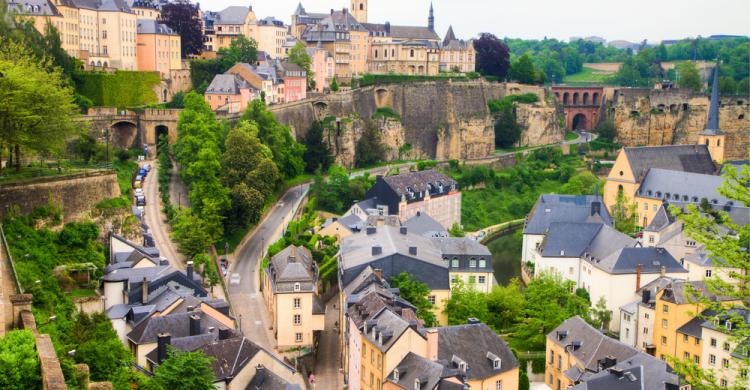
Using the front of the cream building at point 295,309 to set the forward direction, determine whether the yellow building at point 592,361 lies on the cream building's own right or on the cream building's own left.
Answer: on the cream building's own left

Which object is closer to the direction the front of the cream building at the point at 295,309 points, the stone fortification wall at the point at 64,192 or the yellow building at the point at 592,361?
the yellow building

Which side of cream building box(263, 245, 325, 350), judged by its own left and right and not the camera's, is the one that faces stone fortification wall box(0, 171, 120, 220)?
right

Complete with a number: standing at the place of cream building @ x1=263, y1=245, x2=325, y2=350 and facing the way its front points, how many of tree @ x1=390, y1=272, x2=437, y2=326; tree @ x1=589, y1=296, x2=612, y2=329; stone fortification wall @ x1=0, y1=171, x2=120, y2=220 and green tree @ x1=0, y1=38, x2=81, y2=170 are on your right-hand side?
2

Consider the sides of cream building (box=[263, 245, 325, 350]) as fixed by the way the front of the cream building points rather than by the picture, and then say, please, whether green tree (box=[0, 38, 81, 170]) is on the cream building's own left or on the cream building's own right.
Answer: on the cream building's own right

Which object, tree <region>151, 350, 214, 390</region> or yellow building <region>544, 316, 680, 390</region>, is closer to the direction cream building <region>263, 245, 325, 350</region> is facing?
the tree

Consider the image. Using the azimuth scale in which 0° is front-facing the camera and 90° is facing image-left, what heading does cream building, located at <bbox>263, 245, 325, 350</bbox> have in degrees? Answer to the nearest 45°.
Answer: approximately 0°

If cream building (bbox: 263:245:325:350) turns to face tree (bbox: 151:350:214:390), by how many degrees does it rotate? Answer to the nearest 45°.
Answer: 0° — it already faces it

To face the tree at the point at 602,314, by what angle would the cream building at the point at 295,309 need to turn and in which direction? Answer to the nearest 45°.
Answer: approximately 90° to its left

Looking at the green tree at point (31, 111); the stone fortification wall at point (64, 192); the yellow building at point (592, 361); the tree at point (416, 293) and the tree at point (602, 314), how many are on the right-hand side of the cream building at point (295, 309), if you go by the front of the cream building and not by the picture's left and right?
2

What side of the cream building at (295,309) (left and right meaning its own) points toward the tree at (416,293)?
left
